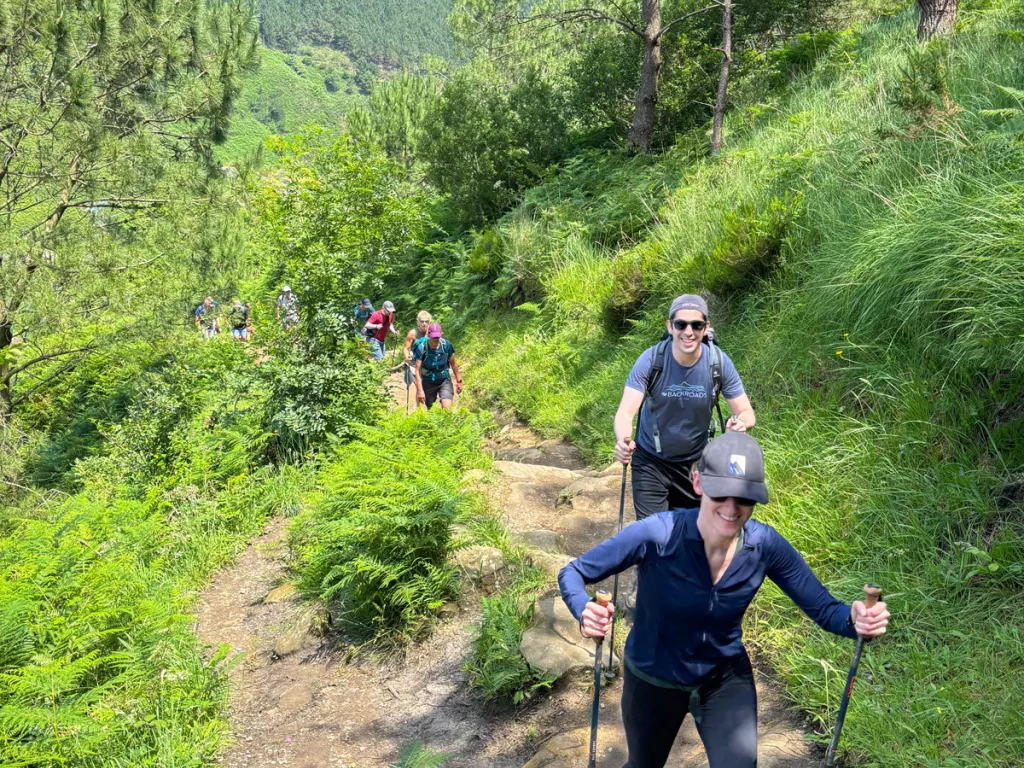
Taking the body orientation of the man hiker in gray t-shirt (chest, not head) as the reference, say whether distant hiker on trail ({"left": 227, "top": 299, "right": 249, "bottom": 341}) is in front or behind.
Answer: behind

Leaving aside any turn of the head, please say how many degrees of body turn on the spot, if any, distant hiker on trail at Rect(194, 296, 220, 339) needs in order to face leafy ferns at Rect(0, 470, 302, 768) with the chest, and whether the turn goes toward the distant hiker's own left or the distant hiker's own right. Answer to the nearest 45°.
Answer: approximately 45° to the distant hiker's own right

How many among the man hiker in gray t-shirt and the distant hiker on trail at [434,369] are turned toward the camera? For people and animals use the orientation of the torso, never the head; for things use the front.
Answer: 2

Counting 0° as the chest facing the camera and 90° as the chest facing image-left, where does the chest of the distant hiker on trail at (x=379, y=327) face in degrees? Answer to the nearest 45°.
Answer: approximately 315°

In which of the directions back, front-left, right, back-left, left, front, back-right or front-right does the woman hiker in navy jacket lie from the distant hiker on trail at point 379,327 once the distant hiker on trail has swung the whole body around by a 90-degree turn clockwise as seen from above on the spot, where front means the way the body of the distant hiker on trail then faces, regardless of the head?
front-left

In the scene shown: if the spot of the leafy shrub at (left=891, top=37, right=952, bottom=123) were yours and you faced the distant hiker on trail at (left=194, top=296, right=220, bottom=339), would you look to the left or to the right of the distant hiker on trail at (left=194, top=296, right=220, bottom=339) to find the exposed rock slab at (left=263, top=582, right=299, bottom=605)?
left

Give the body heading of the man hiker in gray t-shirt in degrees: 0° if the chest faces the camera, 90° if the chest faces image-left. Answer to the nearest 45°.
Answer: approximately 0°

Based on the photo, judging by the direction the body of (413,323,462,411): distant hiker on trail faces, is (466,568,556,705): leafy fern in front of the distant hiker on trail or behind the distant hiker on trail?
in front

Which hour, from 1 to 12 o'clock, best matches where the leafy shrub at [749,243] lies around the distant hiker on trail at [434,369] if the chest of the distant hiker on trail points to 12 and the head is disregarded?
The leafy shrub is roughly at 10 o'clock from the distant hiker on trail.

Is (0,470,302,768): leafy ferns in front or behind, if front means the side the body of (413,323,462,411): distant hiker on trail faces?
in front

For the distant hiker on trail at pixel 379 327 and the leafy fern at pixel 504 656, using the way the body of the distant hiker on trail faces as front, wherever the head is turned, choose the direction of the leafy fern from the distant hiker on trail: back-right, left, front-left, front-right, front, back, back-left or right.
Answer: front-right

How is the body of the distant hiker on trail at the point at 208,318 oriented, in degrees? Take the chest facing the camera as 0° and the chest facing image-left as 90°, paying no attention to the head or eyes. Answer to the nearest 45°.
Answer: approximately 315°
